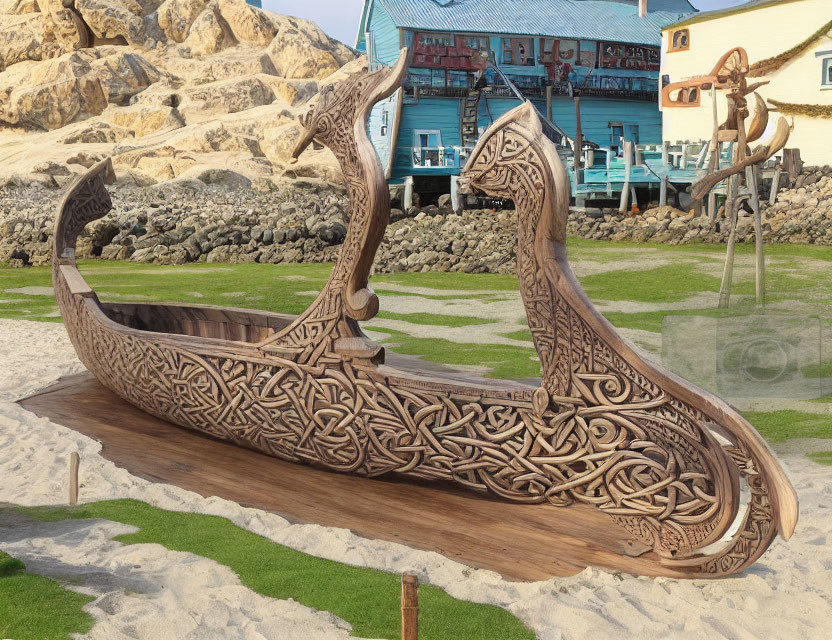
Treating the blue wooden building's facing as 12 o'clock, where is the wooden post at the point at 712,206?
The wooden post is roughly at 10 o'clock from the blue wooden building.

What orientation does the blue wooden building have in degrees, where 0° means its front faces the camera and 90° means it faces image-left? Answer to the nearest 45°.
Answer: approximately 0°

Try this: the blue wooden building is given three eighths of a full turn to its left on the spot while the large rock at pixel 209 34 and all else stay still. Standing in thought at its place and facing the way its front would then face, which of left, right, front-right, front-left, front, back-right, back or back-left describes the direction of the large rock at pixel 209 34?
left

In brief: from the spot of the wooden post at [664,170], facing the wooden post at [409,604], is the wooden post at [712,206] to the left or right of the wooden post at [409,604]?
left

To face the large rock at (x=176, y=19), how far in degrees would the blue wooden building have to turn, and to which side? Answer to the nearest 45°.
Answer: approximately 135° to its right

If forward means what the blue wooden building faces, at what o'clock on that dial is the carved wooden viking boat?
The carved wooden viking boat is roughly at 12 o'clock from the blue wooden building.

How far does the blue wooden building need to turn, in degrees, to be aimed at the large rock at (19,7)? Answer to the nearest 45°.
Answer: approximately 135° to its right

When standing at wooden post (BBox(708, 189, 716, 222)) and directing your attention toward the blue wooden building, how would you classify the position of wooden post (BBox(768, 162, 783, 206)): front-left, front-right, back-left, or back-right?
back-right

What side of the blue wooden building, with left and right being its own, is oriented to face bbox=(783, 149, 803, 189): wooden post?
left

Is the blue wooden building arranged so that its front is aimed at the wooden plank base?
yes
